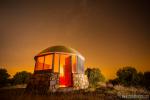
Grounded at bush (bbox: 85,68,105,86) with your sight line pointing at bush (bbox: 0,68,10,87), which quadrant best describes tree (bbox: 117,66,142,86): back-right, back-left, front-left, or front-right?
back-right

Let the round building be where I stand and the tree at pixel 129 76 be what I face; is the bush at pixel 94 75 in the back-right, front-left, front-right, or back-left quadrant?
front-left

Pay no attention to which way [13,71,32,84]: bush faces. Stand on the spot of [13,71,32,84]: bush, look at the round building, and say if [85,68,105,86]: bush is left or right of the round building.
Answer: left

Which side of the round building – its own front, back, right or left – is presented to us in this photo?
front

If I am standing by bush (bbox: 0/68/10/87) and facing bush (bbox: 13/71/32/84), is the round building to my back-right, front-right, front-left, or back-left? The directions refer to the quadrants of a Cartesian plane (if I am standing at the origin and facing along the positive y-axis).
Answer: front-right

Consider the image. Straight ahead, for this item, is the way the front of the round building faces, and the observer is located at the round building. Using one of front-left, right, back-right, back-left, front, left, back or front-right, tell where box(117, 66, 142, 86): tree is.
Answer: back-left

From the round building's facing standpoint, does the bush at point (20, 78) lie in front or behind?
behind

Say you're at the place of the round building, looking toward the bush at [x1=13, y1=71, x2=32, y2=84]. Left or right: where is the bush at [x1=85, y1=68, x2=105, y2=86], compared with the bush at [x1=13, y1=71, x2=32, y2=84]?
right
